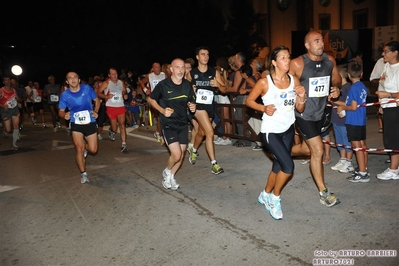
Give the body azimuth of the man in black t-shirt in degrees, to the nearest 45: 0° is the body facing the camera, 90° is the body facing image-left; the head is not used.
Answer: approximately 315°

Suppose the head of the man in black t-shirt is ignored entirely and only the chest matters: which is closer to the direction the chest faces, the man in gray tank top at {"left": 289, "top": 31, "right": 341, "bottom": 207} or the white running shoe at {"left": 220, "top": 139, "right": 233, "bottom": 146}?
the man in gray tank top

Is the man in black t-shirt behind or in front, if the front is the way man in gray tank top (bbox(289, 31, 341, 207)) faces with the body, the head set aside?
behind

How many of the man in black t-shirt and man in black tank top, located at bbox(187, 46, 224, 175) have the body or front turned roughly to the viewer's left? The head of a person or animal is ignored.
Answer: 0

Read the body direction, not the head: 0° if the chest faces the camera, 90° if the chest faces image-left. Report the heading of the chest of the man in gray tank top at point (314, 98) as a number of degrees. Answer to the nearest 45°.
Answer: approximately 315°

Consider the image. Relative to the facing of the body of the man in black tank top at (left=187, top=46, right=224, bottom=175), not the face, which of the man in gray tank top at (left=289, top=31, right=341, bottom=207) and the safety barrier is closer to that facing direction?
the man in gray tank top

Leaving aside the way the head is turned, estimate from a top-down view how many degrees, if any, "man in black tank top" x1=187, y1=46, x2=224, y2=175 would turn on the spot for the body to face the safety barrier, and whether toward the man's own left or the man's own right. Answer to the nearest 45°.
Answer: approximately 135° to the man's own left

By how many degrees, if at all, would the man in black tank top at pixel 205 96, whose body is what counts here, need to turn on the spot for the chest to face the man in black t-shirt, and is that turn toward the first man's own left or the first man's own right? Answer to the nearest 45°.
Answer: approximately 90° to the first man's own right

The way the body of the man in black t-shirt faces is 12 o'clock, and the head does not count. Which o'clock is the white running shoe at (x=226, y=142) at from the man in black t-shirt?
The white running shoe is roughly at 8 o'clock from the man in black t-shirt.

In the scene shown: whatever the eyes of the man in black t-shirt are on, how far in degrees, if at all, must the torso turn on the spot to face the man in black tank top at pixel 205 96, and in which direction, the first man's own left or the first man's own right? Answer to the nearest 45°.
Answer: approximately 90° to the first man's own left
